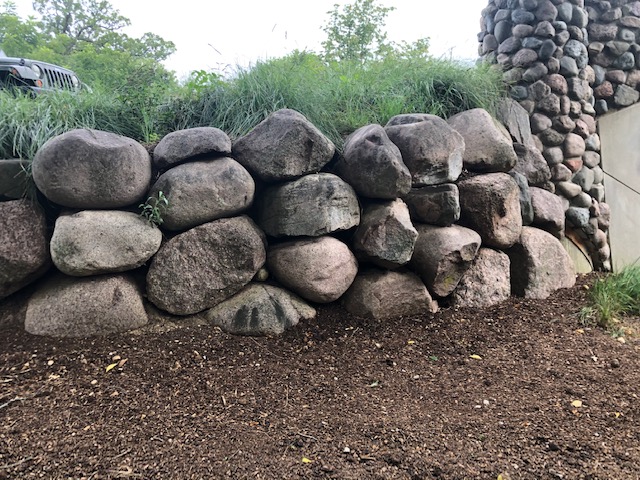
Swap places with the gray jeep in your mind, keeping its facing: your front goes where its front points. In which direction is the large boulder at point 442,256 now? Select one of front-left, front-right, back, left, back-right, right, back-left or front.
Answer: front

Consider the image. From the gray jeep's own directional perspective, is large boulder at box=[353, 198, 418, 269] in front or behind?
in front

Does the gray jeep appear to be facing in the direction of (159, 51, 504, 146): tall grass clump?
yes

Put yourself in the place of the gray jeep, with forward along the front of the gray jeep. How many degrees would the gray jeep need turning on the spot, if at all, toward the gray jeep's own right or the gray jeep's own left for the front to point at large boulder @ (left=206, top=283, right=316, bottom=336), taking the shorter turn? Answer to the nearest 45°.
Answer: approximately 45° to the gray jeep's own right

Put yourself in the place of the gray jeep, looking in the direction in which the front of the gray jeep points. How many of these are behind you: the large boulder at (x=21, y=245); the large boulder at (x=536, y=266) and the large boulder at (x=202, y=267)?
0

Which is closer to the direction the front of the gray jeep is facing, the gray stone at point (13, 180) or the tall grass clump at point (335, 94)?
the tall grass clump

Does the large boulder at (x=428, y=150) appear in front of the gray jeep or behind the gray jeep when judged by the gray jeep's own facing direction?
in front

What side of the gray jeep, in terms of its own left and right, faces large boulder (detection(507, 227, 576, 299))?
front

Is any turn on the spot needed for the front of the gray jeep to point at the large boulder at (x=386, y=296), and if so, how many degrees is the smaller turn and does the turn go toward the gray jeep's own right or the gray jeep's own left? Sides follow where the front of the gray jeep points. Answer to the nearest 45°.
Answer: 0° — it already faces it

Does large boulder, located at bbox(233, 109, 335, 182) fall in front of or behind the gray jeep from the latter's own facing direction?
in front

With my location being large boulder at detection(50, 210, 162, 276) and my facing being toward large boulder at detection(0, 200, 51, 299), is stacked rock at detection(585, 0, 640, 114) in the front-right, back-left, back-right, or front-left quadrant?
back-right

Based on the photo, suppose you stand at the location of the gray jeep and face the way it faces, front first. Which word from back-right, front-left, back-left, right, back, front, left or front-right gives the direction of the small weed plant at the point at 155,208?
front-right

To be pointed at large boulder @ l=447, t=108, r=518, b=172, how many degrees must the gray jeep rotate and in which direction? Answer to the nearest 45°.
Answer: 0° — it already faces it

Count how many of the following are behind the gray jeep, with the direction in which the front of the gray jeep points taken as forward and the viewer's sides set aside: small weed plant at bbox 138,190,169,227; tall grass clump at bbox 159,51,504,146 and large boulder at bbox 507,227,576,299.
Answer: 0
